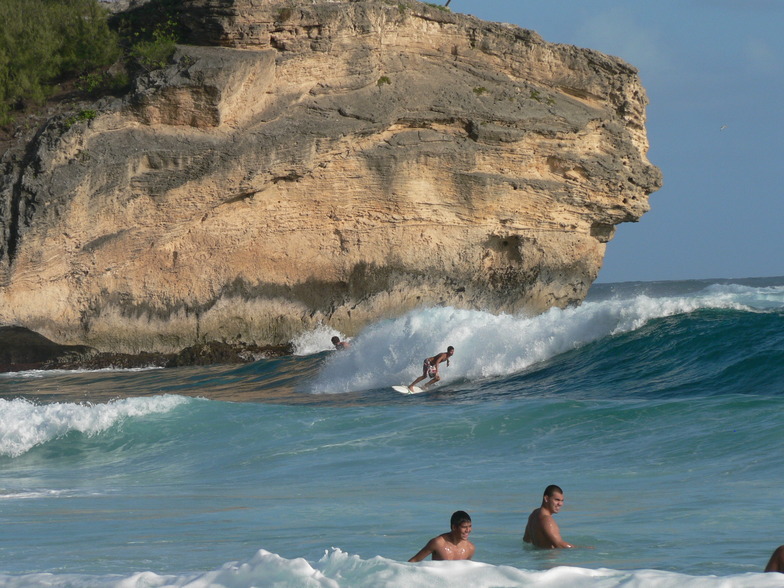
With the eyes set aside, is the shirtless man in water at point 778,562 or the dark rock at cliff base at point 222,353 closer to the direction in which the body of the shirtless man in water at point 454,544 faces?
the shirtless man in water

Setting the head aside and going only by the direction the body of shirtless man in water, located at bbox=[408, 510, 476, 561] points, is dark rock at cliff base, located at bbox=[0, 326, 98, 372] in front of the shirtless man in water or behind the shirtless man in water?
behind

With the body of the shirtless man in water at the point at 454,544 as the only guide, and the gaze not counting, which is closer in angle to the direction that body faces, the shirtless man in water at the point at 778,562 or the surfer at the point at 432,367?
the shirtless man in water

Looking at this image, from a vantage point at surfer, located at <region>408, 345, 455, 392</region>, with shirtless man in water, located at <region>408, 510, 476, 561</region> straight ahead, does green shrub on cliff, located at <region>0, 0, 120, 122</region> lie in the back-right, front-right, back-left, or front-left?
back-right

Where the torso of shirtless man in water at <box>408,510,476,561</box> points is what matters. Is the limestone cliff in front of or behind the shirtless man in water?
behind

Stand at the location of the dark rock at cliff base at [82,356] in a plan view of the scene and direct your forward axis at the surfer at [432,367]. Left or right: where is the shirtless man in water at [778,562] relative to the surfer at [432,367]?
right

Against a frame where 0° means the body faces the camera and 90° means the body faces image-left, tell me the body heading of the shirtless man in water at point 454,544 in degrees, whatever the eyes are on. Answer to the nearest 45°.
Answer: approximately 315°

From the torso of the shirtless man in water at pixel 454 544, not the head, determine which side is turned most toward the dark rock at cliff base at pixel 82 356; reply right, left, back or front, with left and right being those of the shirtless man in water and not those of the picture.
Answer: back

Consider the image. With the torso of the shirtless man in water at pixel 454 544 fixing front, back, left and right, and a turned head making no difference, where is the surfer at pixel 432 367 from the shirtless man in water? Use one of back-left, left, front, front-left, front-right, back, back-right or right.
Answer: back-left
